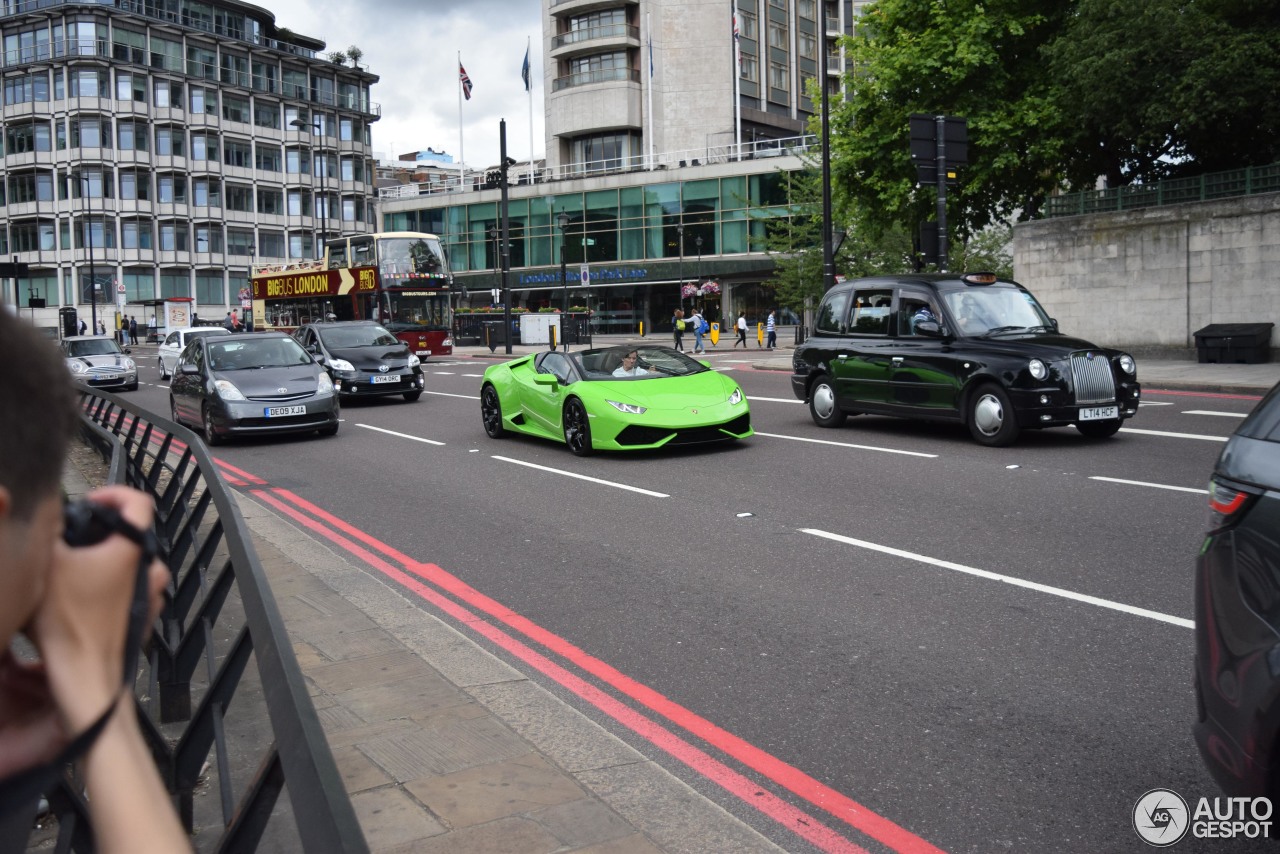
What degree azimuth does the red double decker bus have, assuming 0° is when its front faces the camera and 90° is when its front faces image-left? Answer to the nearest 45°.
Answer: approximately 315°

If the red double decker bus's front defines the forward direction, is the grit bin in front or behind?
in front

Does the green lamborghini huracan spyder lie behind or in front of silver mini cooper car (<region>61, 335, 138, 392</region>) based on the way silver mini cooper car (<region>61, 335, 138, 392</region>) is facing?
in front

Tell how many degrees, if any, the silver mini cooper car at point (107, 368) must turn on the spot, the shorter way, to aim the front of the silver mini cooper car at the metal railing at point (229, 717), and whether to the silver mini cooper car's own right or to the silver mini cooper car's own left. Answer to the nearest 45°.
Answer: approximately 45° to the silver mini cooper car's own right

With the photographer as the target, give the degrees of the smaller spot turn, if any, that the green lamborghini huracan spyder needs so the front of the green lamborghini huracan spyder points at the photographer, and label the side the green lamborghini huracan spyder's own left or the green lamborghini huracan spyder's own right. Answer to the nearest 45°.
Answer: approximately 45° to the green lamborghini huracan spyder's own right

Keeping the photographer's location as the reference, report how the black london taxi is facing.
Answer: facing the viewer and to the right of the viewer

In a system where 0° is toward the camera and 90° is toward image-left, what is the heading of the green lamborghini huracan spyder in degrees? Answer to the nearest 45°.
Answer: approximately 315°

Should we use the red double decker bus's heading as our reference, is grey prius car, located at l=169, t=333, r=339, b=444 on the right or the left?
on its right
